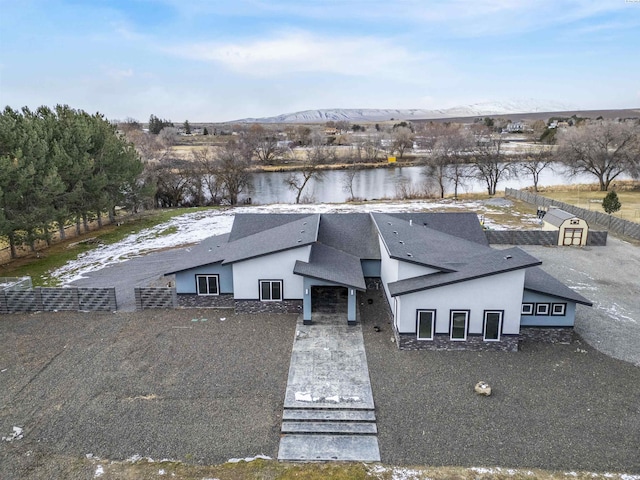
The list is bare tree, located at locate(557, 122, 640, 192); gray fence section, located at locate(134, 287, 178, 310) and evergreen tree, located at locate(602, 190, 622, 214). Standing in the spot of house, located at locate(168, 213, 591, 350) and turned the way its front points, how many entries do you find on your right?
1

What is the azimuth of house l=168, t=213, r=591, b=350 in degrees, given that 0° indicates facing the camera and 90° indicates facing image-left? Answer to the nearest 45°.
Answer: approximately 0°

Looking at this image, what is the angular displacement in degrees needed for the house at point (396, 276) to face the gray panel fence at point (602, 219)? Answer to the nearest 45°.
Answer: approximately 135° to its left

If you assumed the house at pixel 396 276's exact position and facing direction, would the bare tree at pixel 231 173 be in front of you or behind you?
behind

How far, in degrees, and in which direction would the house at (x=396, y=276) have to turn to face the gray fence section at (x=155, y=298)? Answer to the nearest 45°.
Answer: approximately 90° to its right

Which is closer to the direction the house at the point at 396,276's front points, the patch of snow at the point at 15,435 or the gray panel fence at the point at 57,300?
the patch of snow

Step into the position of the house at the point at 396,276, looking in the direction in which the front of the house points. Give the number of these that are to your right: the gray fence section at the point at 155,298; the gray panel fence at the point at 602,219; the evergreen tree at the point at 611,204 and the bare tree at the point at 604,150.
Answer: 1

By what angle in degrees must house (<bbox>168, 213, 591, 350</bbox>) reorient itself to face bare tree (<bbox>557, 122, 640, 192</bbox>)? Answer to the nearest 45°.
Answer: approximately 135° to its left

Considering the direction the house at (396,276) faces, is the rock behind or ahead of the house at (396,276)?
ahead

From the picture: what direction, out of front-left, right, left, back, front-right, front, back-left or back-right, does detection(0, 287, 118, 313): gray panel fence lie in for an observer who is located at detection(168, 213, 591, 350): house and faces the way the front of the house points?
right

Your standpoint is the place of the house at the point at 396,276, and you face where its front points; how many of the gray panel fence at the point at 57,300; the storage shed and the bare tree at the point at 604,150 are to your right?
1

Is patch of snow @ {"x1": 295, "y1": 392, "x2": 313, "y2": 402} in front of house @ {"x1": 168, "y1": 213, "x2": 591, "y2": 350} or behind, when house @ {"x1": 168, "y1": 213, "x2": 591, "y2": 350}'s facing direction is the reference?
in front

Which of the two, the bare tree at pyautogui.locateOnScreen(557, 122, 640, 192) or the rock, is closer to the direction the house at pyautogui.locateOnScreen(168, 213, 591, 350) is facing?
the rock

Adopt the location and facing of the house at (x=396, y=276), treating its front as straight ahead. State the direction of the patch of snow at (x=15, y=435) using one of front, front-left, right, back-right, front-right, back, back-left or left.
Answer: front-right

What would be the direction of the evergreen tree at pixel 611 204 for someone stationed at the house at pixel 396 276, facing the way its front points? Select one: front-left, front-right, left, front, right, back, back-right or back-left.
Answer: back-left

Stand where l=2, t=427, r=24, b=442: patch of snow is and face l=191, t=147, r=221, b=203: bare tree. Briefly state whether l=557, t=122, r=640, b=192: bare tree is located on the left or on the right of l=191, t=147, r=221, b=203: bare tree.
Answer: right

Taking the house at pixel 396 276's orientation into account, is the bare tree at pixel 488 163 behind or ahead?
behind
